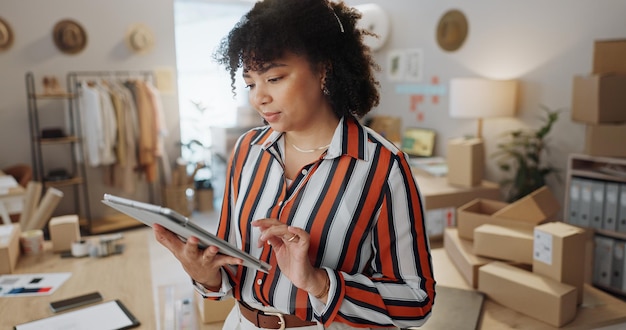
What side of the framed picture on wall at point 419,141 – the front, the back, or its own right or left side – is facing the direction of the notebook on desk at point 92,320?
front

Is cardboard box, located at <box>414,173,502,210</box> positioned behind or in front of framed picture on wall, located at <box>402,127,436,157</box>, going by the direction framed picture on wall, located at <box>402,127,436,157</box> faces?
in front

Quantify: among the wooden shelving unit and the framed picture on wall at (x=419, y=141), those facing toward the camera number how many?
2

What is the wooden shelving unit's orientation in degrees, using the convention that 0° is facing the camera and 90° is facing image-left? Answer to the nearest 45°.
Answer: approximately 0°

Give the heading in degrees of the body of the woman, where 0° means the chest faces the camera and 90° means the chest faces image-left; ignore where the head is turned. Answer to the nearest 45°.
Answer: approximately 45°

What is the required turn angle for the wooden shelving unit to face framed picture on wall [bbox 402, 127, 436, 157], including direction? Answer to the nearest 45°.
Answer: approximately 45° to its left

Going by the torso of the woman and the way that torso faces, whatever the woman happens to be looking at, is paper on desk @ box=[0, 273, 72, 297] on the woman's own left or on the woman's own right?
on the woman's own right

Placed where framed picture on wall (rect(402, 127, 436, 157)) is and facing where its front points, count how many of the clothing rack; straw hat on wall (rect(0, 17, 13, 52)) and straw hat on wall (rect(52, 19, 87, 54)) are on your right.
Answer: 3

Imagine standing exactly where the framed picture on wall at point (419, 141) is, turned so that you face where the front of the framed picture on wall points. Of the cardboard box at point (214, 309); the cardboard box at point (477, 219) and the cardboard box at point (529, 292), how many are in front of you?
3

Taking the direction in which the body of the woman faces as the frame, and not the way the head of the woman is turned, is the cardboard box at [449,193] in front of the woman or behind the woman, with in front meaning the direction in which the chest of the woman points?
behind

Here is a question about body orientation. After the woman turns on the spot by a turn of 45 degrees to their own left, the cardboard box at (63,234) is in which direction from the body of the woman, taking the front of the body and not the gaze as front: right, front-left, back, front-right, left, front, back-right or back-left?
back-right

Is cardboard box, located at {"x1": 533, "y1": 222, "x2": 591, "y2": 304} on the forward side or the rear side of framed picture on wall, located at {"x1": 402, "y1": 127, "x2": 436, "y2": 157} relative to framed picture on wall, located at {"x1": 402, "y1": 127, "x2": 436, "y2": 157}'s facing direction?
on the forward side

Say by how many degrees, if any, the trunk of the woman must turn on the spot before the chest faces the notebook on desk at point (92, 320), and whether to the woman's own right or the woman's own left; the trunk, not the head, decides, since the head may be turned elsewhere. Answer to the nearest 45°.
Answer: approximately 90° to the woman's own right

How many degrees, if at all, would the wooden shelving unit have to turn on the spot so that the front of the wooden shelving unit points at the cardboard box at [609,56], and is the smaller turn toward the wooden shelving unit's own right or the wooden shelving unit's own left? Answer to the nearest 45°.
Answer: approximately 45° to the wooden shelving unit's own left
